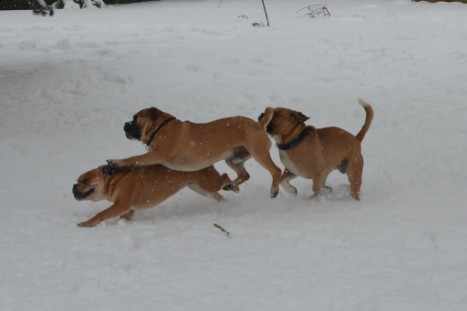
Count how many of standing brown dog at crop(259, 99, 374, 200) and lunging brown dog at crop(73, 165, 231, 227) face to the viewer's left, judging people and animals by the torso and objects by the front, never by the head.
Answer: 2

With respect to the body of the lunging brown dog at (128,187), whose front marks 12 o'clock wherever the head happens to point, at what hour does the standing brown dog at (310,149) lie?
The standing brown dog is roughly at 6 o'clock from the lunging brown dog.

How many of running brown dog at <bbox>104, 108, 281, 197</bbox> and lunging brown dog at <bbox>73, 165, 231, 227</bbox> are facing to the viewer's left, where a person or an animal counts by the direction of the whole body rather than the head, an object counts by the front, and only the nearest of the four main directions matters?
2

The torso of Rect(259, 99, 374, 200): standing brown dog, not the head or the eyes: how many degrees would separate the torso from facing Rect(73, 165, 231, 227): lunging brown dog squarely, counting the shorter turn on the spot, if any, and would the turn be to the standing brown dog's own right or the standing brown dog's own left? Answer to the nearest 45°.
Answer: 0° — it already faces it

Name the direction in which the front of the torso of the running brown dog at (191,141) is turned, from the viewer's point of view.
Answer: to the viewer's left

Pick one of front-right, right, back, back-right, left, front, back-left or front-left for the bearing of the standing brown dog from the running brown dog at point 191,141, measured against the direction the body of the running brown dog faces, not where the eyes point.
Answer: back

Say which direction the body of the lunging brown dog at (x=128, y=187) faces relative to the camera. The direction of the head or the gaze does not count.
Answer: to the viewer's left

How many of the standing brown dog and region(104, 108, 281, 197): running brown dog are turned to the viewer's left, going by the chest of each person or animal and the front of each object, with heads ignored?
2

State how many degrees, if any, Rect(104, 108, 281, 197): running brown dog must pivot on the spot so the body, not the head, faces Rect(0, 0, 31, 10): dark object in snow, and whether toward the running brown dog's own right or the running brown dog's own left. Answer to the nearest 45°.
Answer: approximately 45° to the running brown dog's own right

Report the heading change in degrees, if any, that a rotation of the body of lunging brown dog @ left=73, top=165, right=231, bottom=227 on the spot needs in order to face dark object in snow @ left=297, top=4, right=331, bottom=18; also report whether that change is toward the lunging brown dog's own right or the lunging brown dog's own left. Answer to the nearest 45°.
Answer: approximately 135° to the lunging brown dog's own right

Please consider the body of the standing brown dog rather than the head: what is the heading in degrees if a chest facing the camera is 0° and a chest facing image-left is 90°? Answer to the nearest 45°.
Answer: approximately 90°

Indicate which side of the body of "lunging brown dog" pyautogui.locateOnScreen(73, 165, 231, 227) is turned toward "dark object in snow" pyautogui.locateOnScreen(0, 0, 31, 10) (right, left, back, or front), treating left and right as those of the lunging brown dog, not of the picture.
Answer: right
